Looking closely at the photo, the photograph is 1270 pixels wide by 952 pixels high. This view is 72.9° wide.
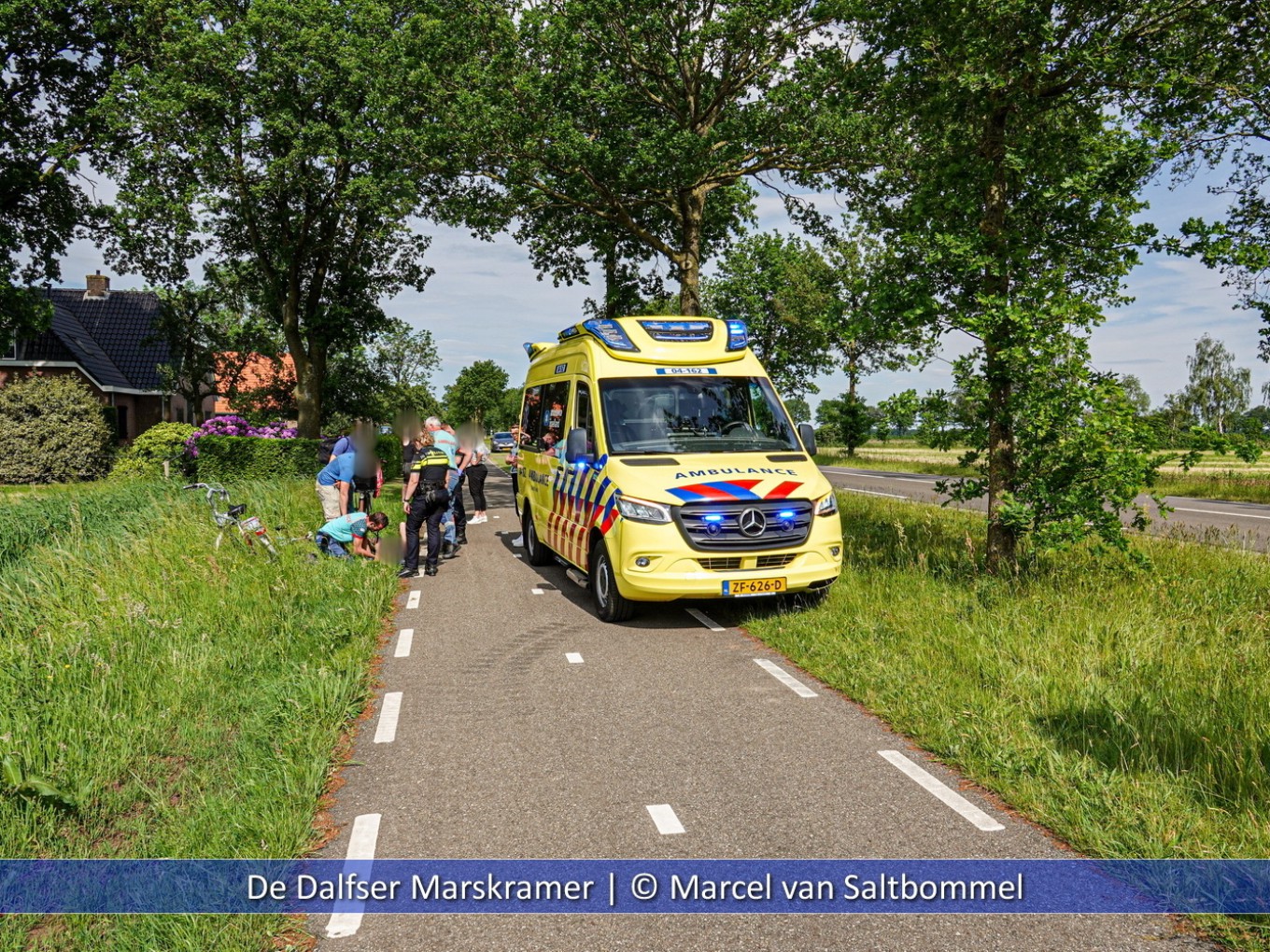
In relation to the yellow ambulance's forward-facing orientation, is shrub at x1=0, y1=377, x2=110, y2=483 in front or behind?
behind

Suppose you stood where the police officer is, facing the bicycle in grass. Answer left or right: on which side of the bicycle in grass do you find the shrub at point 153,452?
right

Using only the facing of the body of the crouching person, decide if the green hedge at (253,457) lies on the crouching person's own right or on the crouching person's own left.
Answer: on the crouching person's own left

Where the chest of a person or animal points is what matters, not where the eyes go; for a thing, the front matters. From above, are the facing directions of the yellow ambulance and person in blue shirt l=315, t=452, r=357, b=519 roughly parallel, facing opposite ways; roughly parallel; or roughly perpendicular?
roughly perpendicular

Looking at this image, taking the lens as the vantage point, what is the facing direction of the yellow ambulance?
facing the viewer and to the right of the viewer

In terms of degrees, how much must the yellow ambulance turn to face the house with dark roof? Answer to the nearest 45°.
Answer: approximately 180°

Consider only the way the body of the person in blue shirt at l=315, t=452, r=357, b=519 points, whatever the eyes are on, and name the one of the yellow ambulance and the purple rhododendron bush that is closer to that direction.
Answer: the yellow ambulance

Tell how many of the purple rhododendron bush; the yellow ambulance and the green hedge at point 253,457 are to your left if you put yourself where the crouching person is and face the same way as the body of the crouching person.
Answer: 2

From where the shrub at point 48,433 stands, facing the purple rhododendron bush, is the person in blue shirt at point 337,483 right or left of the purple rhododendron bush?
right

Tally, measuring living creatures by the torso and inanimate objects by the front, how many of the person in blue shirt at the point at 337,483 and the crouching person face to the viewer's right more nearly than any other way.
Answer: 2

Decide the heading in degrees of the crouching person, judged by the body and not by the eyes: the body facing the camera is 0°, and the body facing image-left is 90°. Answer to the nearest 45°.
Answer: approximately 270°

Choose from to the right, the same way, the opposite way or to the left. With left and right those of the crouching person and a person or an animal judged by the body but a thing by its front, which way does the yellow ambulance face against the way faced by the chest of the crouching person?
to the right

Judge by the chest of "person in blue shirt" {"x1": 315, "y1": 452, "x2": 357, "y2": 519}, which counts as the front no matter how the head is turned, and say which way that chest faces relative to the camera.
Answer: to the viewer's right
